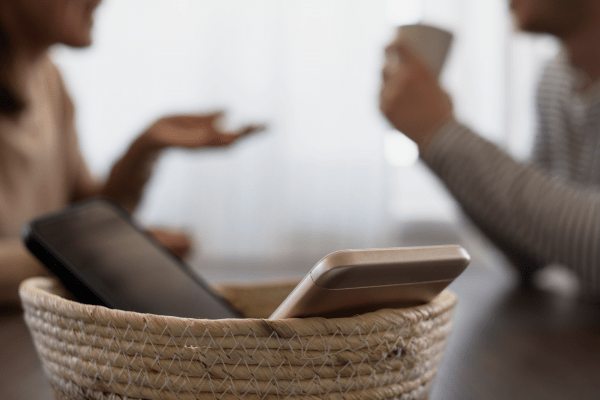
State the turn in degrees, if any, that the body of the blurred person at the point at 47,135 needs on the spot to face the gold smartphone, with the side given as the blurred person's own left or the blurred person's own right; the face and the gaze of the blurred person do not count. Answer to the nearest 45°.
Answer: approximately 90° to the blurred person's own right

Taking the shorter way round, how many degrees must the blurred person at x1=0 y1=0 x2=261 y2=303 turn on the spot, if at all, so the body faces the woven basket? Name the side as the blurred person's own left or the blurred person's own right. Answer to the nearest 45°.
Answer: approximately 90° to the blurred person's own right

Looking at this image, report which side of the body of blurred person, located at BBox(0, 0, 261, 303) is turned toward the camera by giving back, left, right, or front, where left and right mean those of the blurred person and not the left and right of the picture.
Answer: right
